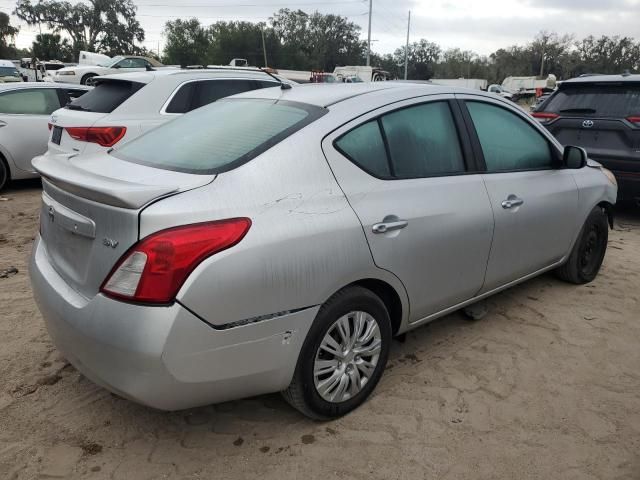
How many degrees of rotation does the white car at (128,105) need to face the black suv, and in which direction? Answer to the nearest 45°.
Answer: approximately 45° to its right

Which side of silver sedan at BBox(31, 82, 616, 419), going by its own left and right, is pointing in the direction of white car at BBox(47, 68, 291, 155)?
left

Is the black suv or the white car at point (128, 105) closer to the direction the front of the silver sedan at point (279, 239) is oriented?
the black suv

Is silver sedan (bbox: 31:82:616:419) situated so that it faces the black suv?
yes

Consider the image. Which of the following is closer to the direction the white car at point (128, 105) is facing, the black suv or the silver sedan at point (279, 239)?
the black suv

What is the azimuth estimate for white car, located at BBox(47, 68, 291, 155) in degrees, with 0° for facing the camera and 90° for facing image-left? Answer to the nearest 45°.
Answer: approximately 225°

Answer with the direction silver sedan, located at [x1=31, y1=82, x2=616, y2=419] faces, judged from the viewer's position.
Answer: facing away from the viewer and to the right of the viewer

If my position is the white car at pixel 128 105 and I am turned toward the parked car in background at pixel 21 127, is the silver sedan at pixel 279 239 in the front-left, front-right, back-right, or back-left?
back-left

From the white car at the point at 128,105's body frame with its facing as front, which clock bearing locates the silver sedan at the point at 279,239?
The silver sedan is roughly at 4 o'clock from the white car.
